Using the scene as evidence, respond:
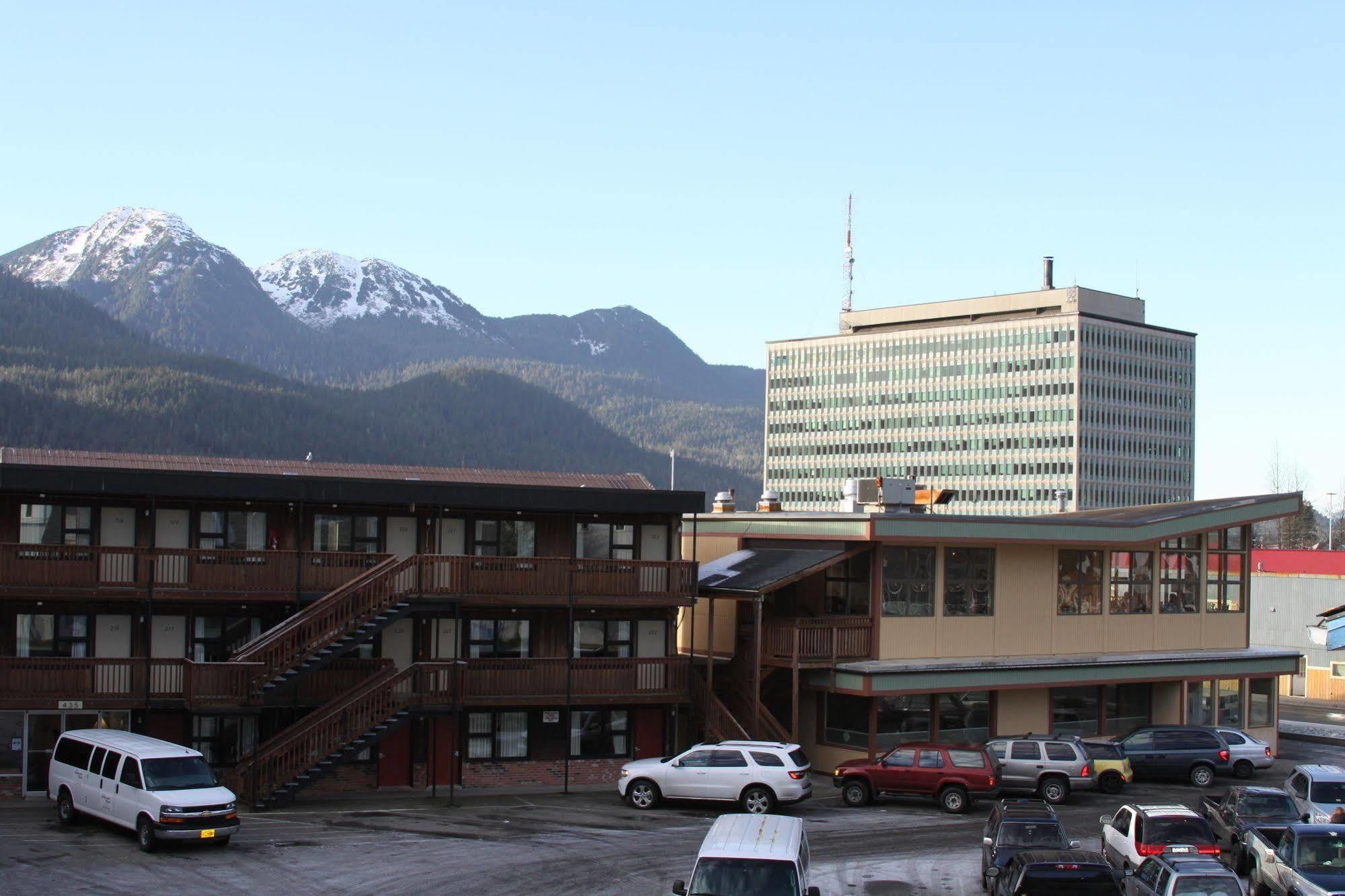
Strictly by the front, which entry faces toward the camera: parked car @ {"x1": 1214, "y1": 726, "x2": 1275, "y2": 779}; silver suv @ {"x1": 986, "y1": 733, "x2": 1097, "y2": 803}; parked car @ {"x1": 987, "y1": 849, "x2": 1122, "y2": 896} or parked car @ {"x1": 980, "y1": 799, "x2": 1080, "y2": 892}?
parked car @ {"x1": 980, "y1": 799, "x2": 1080, "y2": 892}

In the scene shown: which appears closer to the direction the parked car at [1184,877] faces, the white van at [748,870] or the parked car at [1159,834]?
the parked car

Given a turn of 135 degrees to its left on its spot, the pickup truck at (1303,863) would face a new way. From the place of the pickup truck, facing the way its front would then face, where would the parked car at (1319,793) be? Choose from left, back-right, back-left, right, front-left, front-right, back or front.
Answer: front

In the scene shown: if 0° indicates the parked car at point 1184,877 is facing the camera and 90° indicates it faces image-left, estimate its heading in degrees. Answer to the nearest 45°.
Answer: approximately 135°

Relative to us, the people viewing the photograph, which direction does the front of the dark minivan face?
facing to the left of the viewer

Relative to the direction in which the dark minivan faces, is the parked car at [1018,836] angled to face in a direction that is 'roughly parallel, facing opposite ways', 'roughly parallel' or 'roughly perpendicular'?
roughly perpendicular

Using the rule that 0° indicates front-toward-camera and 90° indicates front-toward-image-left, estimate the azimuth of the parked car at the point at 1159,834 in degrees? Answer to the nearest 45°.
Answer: approximately 135°

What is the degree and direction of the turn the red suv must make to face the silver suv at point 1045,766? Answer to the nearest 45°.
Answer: approximately 135° to its right

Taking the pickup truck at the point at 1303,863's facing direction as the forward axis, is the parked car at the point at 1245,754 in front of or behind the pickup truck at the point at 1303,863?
behind
